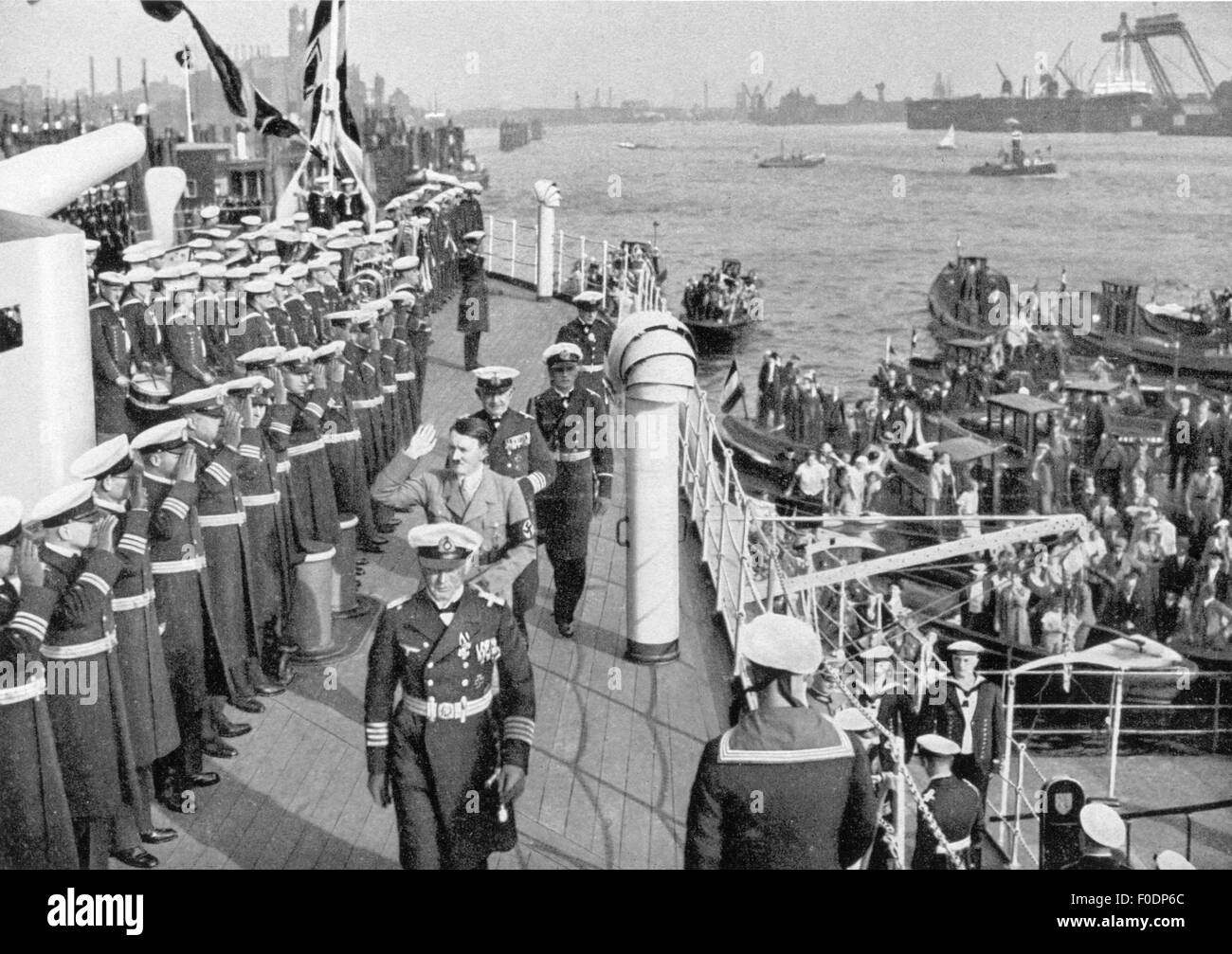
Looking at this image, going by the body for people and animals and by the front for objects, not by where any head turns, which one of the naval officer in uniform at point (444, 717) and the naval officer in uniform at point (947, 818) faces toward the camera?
the naval officer in uniform at point (444, 717)

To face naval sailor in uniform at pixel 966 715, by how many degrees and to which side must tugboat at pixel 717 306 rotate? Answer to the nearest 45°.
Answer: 0° — it already faces them

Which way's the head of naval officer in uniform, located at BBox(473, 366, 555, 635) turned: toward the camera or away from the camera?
toward the camera

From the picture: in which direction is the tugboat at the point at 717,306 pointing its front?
toward the camera

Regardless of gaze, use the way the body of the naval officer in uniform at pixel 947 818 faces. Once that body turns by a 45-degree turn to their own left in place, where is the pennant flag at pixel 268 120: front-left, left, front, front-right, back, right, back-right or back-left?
front-right

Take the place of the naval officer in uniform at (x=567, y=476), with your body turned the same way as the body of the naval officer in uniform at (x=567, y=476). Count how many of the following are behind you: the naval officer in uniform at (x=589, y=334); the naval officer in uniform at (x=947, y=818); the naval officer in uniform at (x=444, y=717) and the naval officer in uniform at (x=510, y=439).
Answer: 1

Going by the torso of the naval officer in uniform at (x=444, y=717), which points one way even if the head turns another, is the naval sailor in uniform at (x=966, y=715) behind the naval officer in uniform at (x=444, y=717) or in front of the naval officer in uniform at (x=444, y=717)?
behind

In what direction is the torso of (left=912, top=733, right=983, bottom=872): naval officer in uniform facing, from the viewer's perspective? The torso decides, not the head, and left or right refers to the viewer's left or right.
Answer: facing away from the viewer and to the left of the viewer

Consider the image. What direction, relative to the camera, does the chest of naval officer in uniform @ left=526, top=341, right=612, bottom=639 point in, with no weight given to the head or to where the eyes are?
toward the camera

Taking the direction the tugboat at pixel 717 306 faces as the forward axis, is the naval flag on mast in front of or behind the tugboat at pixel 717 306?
in front

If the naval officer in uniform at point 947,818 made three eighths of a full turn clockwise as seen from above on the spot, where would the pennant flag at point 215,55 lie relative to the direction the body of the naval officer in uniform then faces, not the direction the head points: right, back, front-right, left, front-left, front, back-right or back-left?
back-left
